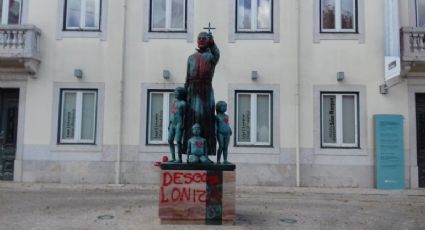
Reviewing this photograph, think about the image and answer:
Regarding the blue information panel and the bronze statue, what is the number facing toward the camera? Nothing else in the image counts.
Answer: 2

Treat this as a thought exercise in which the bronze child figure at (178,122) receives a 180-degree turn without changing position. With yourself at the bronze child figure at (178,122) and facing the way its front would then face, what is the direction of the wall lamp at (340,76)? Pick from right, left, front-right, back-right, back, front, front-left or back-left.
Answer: front

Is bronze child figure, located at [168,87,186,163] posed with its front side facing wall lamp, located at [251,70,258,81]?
no

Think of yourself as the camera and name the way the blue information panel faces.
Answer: facing the viewer

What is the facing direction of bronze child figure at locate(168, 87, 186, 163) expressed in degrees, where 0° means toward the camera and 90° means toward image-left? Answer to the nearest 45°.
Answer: approximately 45°

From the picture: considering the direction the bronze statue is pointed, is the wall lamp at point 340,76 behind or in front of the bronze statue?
behind

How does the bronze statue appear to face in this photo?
toward the camera

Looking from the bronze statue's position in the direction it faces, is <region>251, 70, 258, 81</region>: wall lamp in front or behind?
behind

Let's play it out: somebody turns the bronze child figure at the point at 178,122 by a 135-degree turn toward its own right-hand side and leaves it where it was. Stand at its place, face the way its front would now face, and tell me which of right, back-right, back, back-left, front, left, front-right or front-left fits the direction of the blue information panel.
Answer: front-right
